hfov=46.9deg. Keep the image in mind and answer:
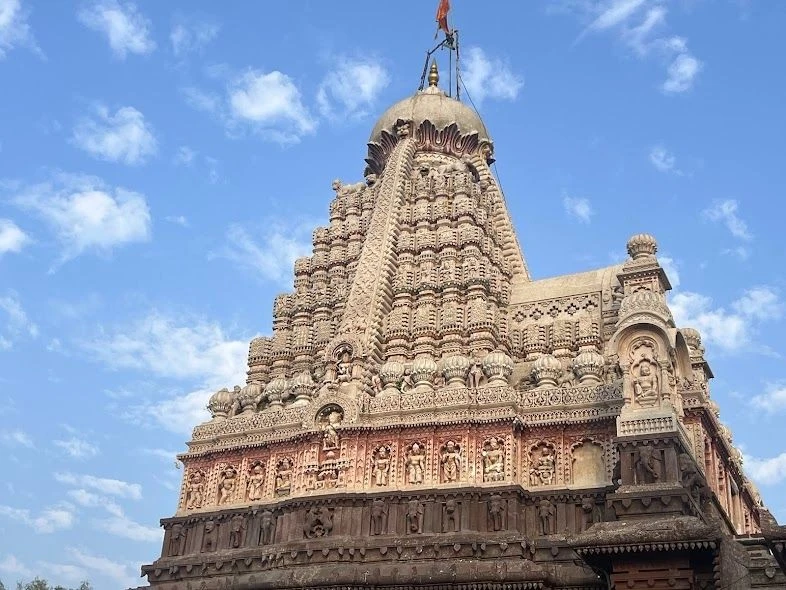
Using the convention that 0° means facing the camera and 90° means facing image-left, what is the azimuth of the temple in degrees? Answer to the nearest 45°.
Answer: approximately 315°
